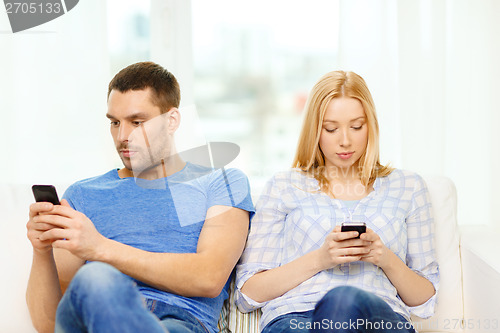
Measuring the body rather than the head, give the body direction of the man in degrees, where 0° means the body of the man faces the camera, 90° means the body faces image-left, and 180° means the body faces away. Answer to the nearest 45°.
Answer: approximately 45°

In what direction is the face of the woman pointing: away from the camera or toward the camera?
toward the camera

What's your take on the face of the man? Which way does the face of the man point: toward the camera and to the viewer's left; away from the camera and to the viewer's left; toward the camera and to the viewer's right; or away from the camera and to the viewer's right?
toward the camera and to the viewer's left

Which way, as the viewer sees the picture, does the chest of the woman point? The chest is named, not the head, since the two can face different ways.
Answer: toward the camera

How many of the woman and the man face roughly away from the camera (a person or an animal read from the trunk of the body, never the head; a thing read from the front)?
0
